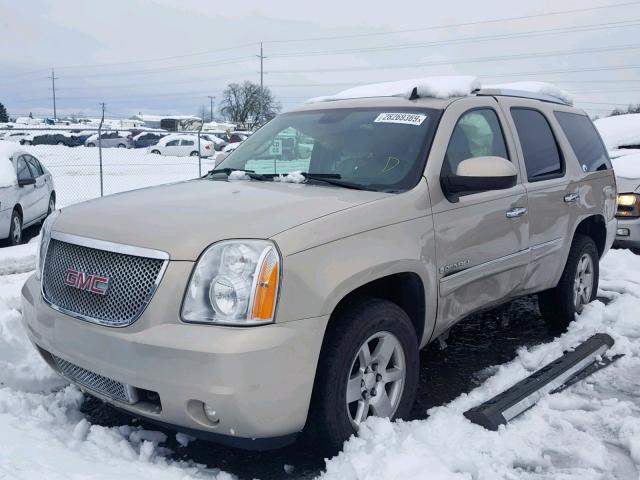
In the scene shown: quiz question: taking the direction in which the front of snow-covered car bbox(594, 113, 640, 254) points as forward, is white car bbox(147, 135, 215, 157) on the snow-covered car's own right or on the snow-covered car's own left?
on the snow-covered car's own right

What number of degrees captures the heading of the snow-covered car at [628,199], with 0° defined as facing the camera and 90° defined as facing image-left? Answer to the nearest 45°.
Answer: approximately 45°

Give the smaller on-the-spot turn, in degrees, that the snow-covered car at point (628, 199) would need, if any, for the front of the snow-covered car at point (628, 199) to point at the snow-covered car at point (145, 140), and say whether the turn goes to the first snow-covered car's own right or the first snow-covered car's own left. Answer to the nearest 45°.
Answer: approximately 90° to the first snow-covered car's own right

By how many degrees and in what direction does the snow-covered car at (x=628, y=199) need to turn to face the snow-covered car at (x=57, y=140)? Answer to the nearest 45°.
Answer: approximately 90° to its right

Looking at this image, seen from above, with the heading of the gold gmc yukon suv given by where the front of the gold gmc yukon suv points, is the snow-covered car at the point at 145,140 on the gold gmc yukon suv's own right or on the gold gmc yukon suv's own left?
on the gold gmc yukon suv's own right

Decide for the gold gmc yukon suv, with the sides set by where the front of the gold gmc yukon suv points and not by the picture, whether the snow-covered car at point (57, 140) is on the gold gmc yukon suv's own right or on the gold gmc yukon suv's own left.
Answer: on the gold gmc yukon suv's own right

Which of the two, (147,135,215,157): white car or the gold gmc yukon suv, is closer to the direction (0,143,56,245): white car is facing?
the gold gmc yukon suv

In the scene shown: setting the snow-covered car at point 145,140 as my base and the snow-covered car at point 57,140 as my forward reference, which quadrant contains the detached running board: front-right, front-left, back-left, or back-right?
back-left

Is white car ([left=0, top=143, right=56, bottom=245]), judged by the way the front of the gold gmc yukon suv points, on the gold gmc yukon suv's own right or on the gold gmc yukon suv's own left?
on the gold gmc yukon suv's own right
